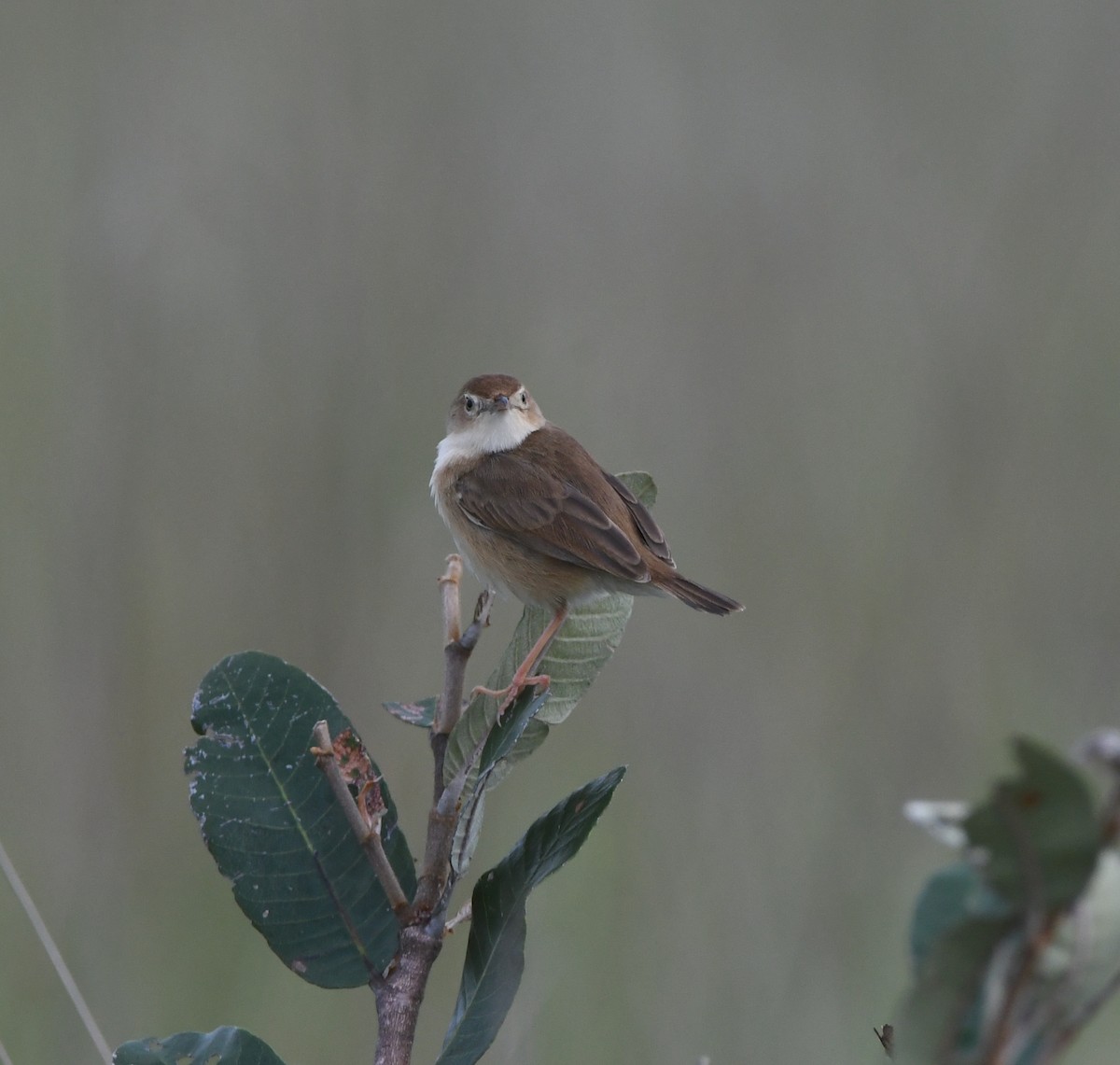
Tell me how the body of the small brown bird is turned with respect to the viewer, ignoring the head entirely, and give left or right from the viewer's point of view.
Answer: facing to the left of the viewer

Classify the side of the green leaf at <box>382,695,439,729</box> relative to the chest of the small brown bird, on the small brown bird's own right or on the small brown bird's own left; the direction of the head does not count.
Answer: on the small brown bird's own left

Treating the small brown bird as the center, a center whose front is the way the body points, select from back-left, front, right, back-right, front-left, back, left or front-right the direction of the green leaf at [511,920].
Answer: left

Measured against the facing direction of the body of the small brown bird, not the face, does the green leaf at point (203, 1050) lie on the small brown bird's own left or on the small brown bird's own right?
on the small brown bird's own left

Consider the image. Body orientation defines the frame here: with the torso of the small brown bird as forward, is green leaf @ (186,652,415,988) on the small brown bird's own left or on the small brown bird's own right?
on the small brown bird's own left
